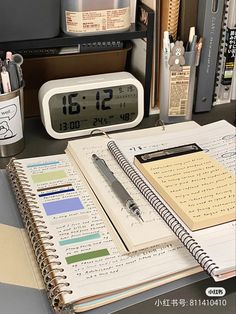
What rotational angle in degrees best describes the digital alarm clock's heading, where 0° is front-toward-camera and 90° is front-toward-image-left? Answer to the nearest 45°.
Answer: approximately 0°
